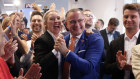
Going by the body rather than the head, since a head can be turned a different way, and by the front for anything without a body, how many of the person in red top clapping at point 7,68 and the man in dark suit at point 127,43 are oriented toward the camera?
1

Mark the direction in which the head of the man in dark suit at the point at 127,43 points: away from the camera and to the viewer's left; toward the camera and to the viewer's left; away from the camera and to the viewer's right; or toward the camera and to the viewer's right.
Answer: toward the camera and to the viewer's left

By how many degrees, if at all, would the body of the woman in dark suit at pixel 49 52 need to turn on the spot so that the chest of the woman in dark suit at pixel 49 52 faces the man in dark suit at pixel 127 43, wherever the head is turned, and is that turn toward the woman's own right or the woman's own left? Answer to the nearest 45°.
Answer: approximately 45° to the woman's own left

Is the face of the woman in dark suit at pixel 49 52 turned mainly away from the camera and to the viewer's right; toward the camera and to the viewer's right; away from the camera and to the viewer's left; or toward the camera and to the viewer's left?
toward the camera and to the viewer's right

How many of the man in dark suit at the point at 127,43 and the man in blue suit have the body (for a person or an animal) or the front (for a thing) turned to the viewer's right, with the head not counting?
0

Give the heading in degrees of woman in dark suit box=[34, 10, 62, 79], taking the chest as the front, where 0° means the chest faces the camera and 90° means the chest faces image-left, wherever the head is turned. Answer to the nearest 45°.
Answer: approximately 315°
